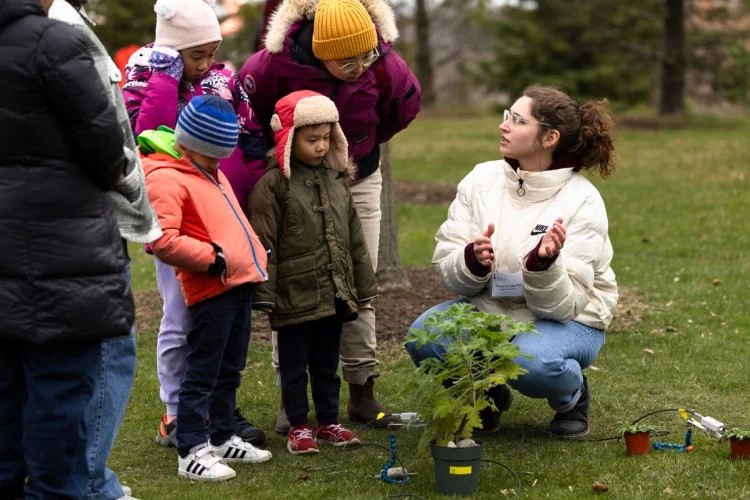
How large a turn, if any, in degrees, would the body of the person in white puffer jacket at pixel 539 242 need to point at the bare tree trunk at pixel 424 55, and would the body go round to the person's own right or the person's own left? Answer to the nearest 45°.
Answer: approximately 135° to the person's own right

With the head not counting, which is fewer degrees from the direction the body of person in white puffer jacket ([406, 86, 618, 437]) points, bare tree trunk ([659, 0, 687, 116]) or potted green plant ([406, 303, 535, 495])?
the potted green plant

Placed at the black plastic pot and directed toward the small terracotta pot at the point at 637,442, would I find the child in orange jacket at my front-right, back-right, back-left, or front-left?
back-left

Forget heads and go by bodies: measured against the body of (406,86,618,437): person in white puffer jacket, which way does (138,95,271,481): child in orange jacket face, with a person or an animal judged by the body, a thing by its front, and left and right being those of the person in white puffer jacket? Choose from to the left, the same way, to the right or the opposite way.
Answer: to the left

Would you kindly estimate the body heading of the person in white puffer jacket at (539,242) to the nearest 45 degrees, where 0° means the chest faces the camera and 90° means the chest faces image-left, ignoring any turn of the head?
approximately 45°

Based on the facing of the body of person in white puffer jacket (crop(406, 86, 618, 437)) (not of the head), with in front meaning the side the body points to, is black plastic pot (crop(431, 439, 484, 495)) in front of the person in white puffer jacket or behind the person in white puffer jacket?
in front

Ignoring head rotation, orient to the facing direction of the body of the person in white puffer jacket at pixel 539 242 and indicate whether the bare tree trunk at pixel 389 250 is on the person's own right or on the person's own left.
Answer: on the person's own right

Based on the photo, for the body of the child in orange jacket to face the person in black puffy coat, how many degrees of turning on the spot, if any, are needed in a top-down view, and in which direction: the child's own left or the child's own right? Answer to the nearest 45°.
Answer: approximately 90° to the child's own right

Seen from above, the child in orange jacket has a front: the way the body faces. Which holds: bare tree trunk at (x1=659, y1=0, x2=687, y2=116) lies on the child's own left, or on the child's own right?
on the child's own left

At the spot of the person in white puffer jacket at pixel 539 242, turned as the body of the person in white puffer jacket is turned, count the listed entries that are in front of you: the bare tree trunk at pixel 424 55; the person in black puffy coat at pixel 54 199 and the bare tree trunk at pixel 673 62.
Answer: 1

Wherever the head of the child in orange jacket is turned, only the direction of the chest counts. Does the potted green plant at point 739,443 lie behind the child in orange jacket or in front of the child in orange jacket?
in front
